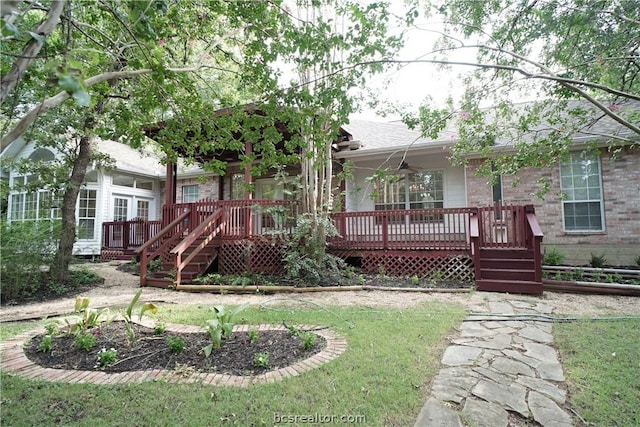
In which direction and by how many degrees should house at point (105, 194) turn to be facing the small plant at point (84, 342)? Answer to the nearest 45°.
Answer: approximately 45° to its right

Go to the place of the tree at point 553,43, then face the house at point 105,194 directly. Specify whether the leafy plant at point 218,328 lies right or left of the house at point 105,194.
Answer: left

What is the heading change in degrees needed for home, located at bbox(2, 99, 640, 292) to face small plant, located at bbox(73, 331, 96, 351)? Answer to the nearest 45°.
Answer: approximately 45° to its right

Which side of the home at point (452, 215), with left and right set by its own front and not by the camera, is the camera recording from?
front

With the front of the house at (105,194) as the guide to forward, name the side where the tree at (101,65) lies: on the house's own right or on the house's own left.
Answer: on the house's own right

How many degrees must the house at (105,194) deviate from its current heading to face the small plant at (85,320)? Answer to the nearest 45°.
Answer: approximately 45° to its right

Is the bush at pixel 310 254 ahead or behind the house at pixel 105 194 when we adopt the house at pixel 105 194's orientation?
ahead

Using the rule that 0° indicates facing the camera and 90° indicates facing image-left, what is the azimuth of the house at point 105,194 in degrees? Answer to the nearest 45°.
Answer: approximately 315°

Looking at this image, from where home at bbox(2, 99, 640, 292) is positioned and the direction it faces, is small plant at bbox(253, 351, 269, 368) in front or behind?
in front

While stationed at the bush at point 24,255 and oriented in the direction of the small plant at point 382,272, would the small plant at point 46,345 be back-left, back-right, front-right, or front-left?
front-right

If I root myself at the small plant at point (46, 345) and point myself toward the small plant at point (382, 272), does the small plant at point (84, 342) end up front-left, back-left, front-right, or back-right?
front-right
